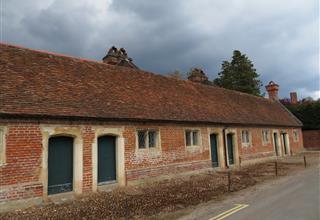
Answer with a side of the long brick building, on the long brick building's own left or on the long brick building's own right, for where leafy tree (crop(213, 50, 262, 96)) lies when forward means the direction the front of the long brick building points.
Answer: on the long brick building's own left

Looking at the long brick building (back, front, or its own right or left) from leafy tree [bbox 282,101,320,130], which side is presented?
left

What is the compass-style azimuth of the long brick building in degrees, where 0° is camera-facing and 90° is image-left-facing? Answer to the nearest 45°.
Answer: approximately 315°

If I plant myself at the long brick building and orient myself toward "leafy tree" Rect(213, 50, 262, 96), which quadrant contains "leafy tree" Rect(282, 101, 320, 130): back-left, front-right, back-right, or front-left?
front-right
